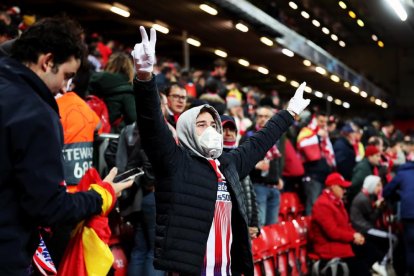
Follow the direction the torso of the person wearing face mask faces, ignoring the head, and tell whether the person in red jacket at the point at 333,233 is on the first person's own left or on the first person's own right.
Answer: on the first person's own left

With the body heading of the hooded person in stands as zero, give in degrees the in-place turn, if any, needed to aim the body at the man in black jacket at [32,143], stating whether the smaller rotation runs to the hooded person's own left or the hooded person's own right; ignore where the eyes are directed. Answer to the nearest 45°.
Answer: approximately 90° to the hooded person's own right

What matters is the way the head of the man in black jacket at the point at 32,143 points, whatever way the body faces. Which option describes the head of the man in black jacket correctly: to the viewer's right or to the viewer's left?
to the viewer's right

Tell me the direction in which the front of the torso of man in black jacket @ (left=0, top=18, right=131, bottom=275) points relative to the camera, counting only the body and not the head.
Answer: to the viewer's right
